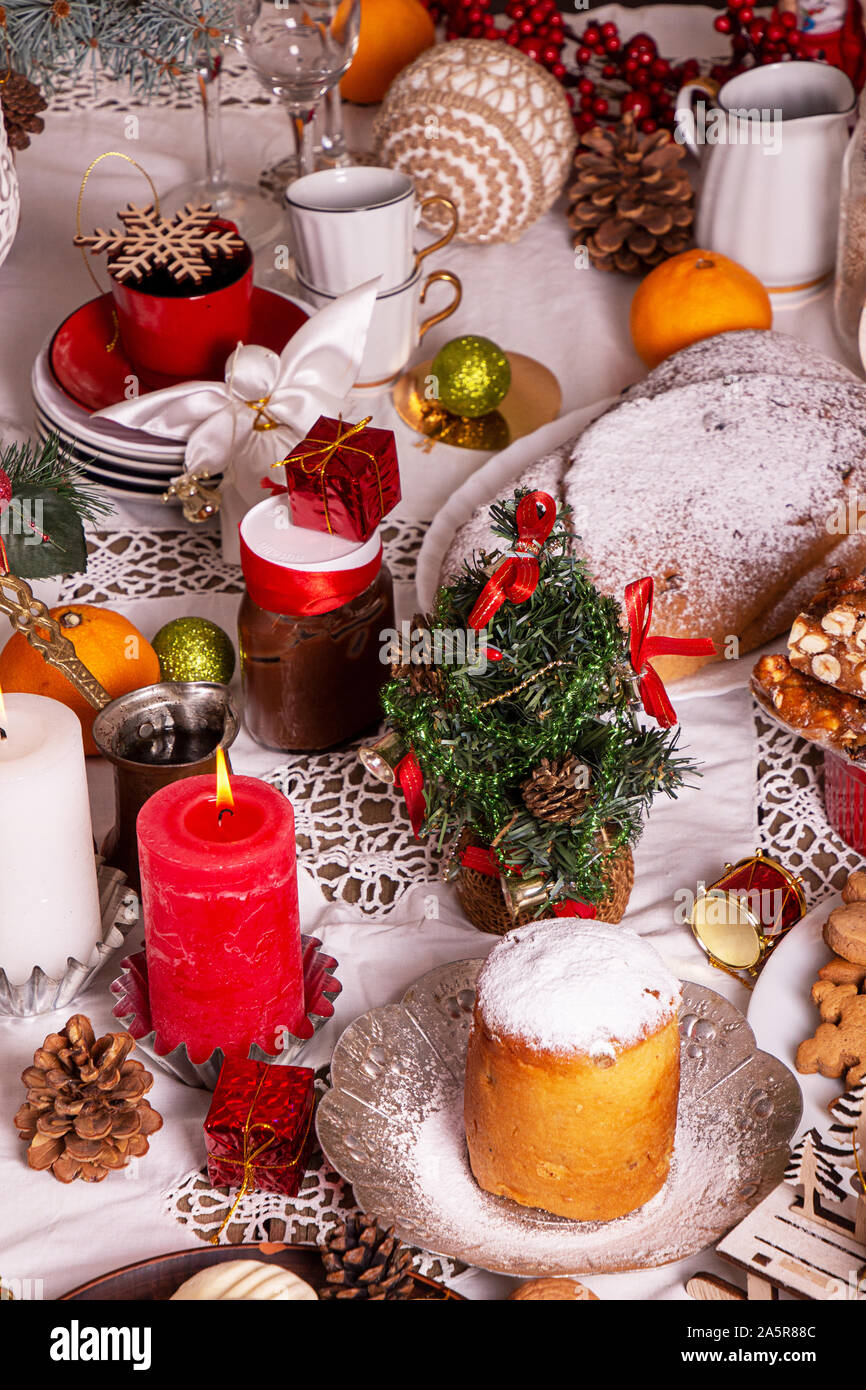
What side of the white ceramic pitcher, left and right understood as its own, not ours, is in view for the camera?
right

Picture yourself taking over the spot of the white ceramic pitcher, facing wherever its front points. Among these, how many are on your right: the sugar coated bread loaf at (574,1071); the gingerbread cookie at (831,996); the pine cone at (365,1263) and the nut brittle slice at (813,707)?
4

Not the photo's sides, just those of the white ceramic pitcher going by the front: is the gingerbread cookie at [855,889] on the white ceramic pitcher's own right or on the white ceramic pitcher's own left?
on the white ceramic pitcher's own right

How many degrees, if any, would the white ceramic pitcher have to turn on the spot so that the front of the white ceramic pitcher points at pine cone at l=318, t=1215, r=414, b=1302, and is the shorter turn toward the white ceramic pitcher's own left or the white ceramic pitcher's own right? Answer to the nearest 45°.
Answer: approximately 90° to the white ceramic pitcher's own right

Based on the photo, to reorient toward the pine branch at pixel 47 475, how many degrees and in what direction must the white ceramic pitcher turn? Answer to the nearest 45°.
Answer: approximately 135° to its right

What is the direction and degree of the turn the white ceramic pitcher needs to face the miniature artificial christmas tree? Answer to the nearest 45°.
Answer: approximately 90° to its right

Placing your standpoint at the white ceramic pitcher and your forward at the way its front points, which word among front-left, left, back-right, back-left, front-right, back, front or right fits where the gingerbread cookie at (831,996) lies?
right
